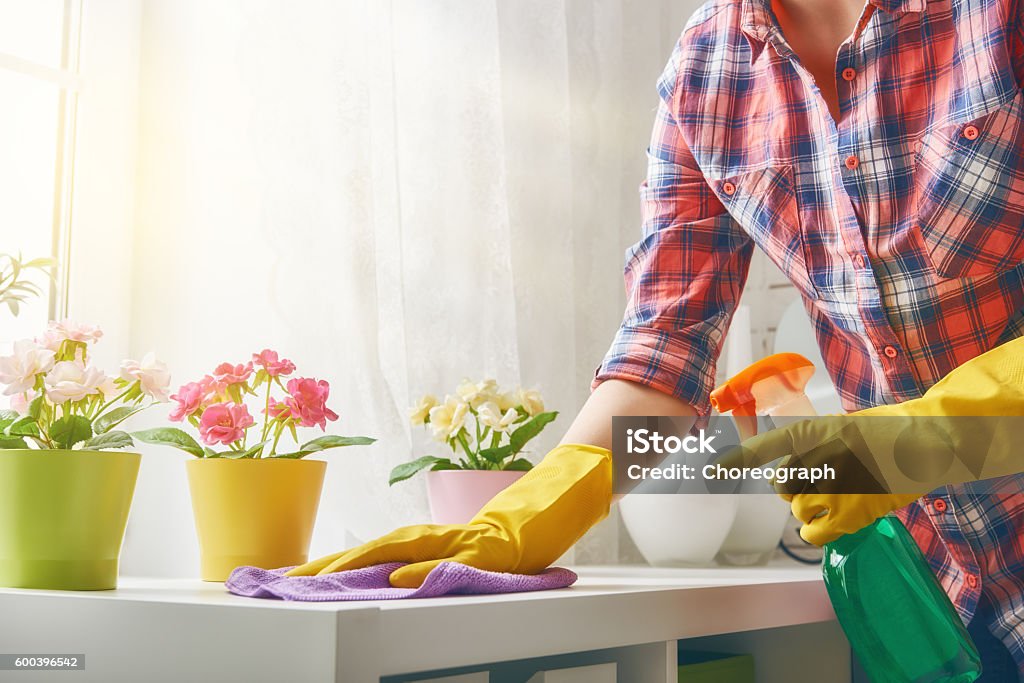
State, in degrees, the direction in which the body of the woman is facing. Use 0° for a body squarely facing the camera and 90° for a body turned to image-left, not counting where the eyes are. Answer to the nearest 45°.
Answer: approximately 45°

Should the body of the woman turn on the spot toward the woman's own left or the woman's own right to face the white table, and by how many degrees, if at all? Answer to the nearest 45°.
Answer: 0° — they already face it

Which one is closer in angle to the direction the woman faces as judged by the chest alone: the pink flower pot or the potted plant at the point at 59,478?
the potted plant

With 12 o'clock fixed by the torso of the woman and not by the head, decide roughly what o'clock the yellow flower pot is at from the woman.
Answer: The yellow flower pot is roughly at 1 o'clock from the woman.

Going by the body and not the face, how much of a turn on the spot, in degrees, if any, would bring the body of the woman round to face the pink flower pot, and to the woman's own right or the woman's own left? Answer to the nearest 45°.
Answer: approximately 45° to the woman's own right

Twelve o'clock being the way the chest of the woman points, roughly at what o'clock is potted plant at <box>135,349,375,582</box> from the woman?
The potted plant is roughly at 1 o'clock from the woman.

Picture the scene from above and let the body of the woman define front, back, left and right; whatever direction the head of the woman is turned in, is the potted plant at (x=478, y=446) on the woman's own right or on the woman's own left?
on the woman's own right
